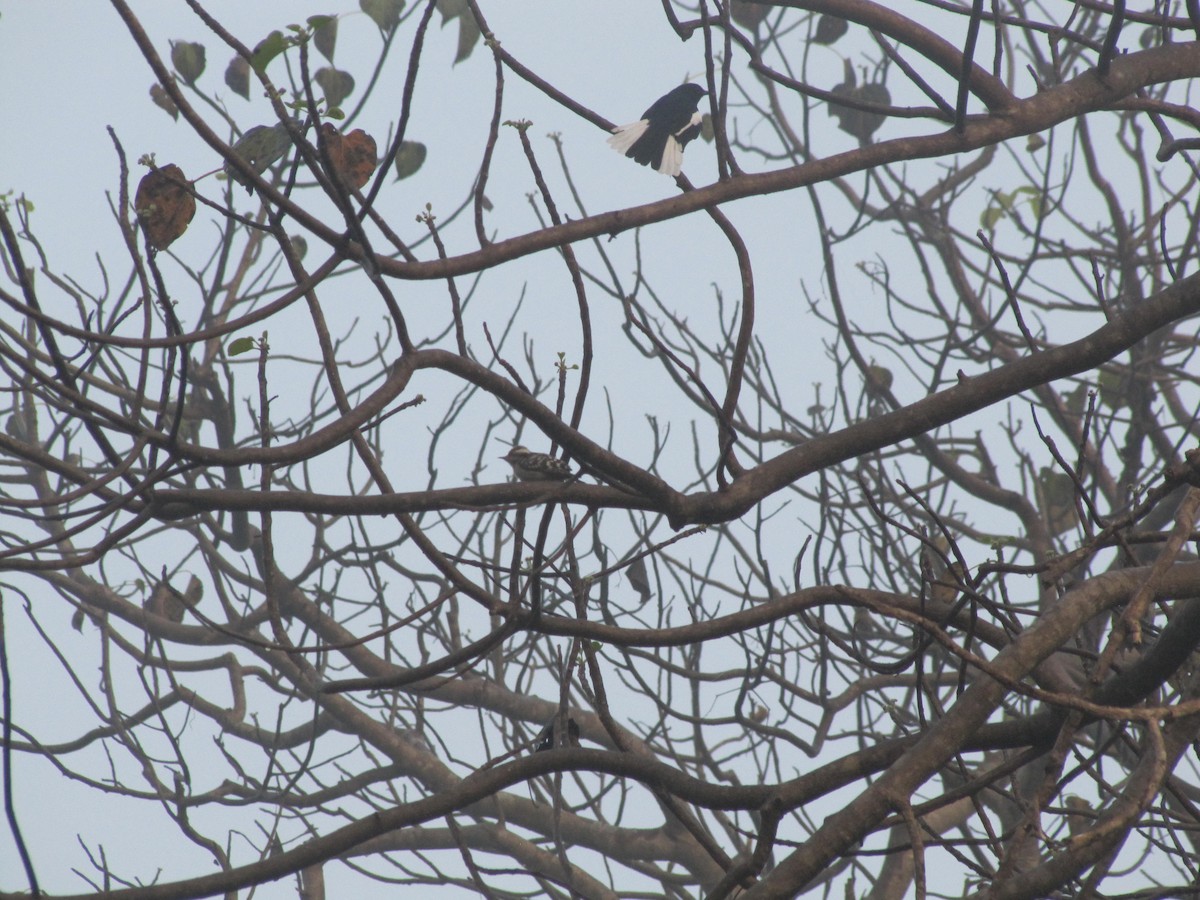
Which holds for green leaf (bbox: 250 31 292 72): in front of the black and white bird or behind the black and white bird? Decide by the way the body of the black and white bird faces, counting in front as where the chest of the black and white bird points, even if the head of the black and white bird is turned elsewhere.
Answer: behind

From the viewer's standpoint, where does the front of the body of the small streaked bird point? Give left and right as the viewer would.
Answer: facing to the left of the viewer

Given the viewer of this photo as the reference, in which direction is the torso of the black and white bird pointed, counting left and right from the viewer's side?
facing away from the viewer and to the right of the viewer

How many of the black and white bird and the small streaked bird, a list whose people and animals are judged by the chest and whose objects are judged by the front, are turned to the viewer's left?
1

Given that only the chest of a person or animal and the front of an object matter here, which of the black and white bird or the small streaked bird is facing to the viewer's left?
the small streaked bird
